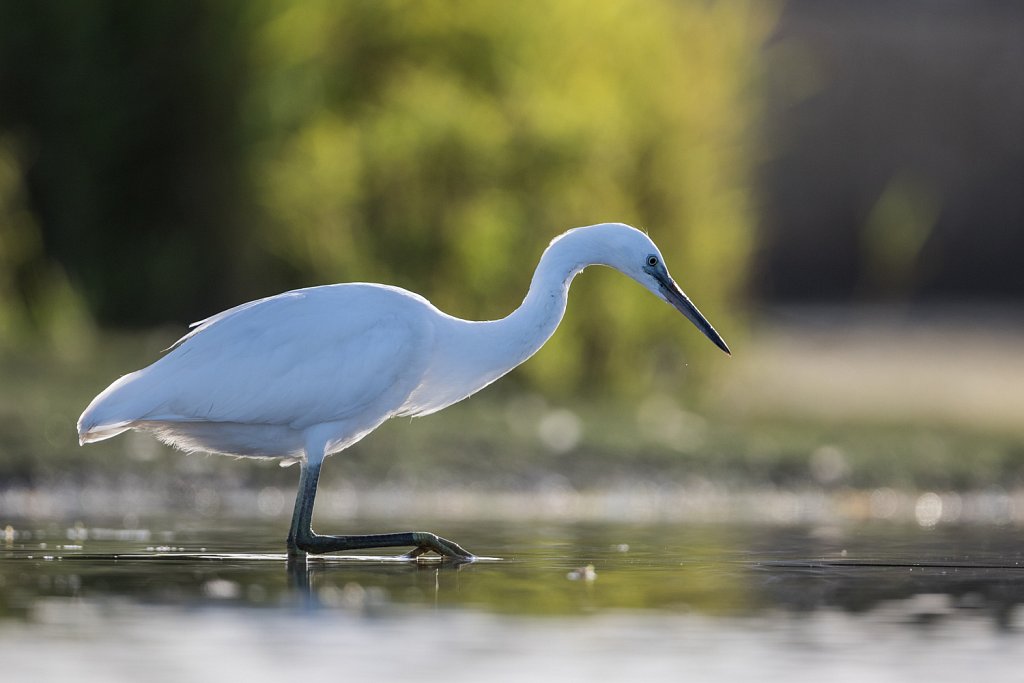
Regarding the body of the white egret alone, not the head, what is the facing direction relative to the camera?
to the viewer's right
